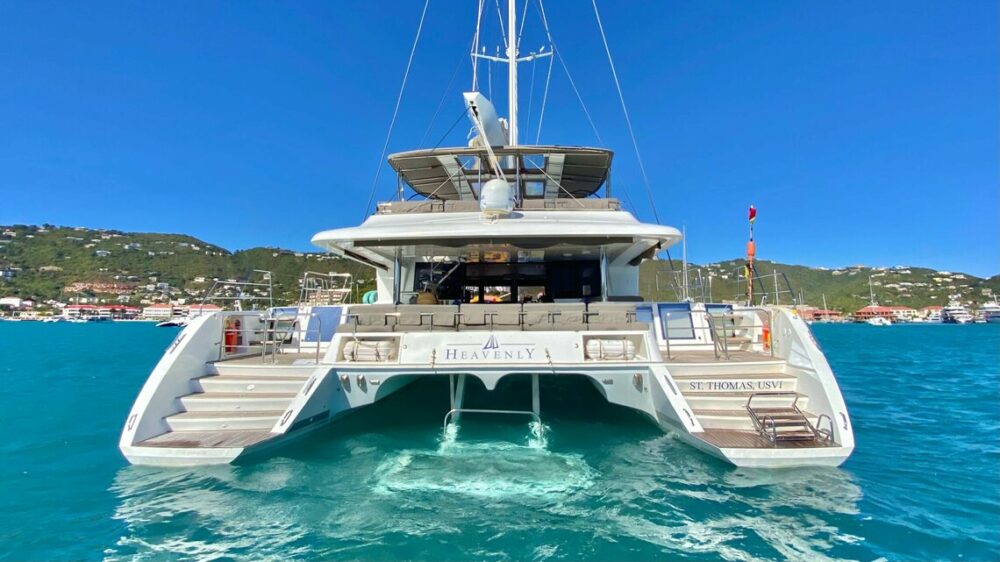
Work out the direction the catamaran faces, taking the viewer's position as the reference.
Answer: facing away from the viewer
